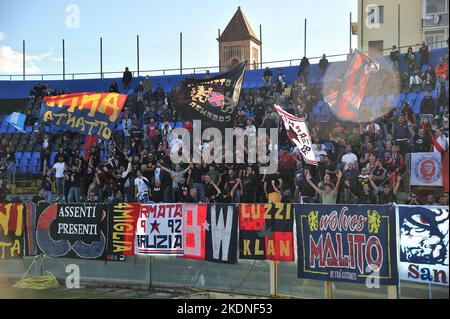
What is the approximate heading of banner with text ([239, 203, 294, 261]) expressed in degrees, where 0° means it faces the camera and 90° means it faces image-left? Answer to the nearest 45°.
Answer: approximately 0°

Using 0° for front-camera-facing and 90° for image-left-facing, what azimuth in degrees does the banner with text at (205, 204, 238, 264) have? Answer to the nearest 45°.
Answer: approximately 0°

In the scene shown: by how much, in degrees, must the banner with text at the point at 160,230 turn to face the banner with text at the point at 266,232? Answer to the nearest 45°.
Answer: approximately 45° to its left

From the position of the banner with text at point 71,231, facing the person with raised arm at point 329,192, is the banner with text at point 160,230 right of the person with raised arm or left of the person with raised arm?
right

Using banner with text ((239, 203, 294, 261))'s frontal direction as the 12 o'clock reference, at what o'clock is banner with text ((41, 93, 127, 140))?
banner with text ((41, 93, 127, 140)) is roughly at 4 o'clock from banner with text ((239, 203, 294, 261)).

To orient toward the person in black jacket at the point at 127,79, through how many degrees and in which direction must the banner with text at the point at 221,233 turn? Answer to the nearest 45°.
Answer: approximately 180°

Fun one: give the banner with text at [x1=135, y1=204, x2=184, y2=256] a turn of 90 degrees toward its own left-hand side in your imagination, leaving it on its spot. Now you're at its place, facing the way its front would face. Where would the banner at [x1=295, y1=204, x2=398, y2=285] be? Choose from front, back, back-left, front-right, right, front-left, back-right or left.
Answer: front-right

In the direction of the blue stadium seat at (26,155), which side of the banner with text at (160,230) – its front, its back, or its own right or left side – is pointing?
back

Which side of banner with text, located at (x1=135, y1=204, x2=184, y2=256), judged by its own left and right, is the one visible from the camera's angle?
front

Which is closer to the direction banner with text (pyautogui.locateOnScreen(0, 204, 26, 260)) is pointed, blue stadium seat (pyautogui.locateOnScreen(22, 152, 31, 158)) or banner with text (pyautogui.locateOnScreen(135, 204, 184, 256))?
the banner with text

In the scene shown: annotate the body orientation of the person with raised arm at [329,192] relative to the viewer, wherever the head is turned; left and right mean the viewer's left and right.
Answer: facing the viewer

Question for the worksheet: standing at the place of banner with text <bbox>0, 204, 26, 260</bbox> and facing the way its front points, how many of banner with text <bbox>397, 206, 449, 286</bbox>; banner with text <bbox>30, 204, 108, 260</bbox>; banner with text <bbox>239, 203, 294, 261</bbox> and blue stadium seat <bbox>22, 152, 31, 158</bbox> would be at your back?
1
